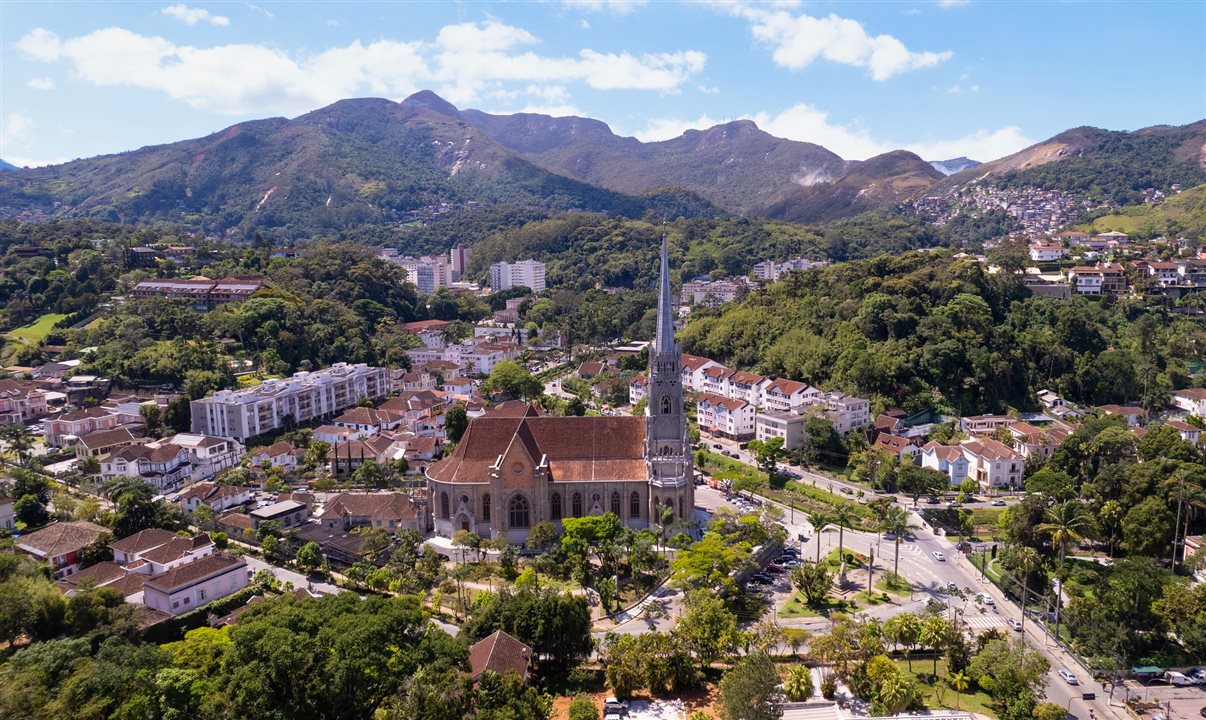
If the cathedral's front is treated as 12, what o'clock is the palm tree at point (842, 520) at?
The palm tree is roughly at 12 o'clock from the cathedral.

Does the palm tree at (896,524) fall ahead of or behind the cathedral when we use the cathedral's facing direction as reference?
ahead

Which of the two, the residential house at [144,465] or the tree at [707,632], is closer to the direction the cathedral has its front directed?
the tree

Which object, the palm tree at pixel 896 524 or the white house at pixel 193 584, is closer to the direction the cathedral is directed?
the palm tree

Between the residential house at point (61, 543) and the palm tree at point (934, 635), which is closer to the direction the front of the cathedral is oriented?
the palm tree

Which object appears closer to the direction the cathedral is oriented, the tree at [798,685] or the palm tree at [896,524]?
the palm tree

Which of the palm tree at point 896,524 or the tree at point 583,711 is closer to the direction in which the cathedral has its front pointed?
the palm tree

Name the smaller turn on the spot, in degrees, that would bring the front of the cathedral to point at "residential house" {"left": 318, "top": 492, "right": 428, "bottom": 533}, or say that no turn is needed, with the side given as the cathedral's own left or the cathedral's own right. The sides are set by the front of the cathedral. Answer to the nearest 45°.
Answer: approximately 180°

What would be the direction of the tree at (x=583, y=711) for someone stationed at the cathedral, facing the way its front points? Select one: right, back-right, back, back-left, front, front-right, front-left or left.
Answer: right

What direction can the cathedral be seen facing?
to the viewer's right

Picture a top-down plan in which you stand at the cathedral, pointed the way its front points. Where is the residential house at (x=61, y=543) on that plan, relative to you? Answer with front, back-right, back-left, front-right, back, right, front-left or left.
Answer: back

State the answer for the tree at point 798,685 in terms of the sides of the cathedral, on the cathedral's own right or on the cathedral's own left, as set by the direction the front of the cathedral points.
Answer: on the cathedral's own right
